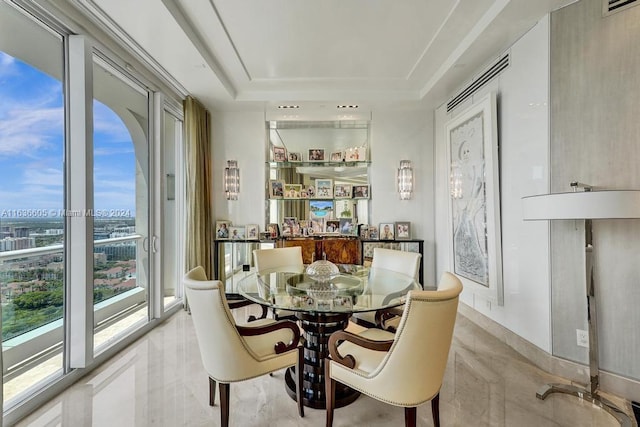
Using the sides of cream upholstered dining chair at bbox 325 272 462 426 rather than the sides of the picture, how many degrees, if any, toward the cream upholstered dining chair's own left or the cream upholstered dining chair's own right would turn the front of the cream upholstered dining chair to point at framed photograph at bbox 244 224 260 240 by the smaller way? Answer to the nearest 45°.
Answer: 0° — it already faces it

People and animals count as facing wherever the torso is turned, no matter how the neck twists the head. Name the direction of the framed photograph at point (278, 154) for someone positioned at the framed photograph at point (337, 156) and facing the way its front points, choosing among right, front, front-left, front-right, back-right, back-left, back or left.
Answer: right

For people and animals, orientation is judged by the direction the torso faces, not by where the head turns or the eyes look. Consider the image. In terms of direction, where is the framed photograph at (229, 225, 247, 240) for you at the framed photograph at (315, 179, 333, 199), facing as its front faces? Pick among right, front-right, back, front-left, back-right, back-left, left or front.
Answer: right

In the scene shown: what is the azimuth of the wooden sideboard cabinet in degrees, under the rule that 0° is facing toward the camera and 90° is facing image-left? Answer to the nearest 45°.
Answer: approximately 0°

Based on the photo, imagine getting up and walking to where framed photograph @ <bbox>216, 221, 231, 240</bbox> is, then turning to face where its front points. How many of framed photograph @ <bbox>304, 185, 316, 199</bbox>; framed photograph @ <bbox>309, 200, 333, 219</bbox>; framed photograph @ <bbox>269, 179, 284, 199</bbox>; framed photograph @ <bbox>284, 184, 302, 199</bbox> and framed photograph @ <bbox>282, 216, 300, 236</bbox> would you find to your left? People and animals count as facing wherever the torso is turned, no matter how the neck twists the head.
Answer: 5

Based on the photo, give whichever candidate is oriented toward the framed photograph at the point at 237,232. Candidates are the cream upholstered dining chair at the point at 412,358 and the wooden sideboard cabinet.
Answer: the cream upholstered dining chair

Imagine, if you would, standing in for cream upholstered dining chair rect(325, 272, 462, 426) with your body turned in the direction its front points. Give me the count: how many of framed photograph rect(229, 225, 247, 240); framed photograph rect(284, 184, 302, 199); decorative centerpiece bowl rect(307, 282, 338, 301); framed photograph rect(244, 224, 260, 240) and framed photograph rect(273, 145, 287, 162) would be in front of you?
5
